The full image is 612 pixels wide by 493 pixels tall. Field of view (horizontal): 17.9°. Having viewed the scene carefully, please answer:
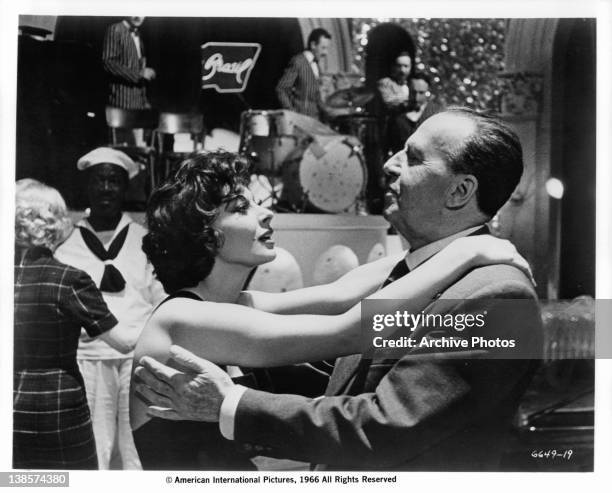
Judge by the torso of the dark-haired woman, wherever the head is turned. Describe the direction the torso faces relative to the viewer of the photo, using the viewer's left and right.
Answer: facing to the right of the viewer

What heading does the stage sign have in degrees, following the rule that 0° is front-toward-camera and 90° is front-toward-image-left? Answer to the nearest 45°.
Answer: approximately 0°

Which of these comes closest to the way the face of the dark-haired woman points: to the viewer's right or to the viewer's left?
to the viewer's right

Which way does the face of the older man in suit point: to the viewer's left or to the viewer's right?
to the viewer's left

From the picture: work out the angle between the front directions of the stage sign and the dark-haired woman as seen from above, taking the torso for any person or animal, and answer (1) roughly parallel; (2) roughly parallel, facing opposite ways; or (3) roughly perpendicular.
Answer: roughly perpendicular

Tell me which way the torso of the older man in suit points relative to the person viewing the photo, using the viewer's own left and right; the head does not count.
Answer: facing to the left of the viewer

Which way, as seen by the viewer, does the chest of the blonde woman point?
away from the camera
